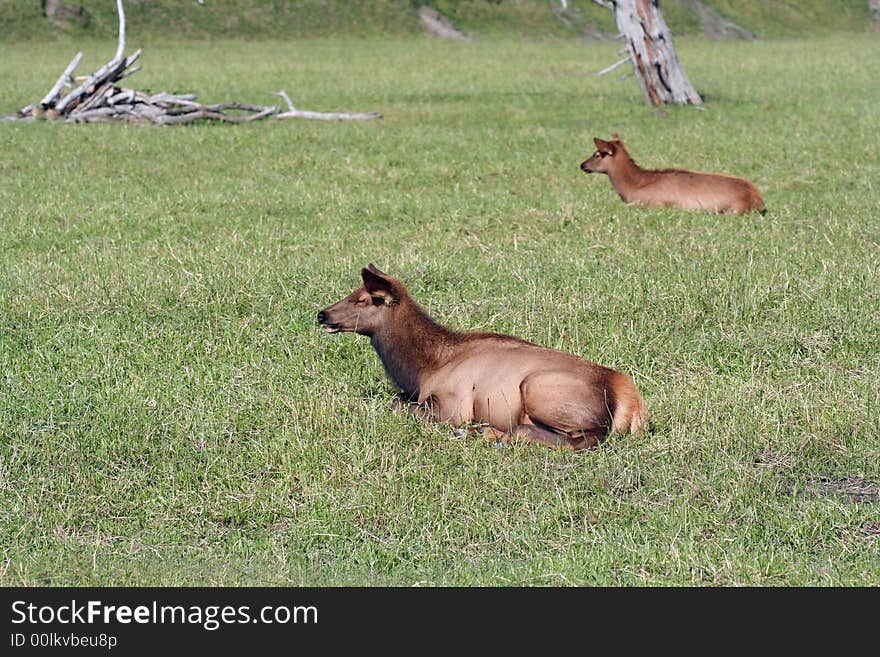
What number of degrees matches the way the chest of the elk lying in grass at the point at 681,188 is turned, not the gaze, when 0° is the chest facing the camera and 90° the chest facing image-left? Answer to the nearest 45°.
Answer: approximately 90°

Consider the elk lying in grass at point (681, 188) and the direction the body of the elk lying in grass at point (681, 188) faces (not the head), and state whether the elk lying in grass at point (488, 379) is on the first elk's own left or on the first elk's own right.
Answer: on the first elk's own left

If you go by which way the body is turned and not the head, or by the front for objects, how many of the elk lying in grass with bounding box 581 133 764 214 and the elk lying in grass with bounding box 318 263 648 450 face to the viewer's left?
2

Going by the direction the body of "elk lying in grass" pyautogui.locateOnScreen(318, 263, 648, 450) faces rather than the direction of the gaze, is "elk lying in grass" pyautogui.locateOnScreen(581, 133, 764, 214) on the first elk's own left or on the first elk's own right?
on the first elk's own right

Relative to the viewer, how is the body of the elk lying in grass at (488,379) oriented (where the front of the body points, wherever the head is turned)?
to the viewer's left

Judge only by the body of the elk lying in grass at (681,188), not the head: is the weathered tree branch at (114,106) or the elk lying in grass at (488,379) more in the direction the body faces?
the weathered tree branch

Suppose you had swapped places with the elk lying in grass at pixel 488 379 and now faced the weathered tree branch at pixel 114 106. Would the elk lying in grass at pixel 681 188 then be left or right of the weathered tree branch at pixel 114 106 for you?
right

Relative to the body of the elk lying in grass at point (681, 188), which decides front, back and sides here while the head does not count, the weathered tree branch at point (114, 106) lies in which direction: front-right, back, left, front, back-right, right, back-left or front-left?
front-right

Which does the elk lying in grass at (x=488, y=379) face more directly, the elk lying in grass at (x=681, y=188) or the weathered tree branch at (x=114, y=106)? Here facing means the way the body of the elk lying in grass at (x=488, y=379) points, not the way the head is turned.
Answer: the weathered tree branch
